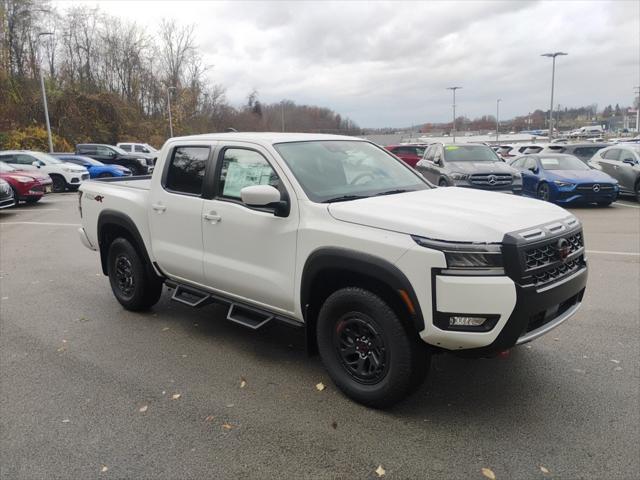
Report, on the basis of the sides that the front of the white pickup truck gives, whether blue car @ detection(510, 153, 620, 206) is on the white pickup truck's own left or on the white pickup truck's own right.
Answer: on the white pickup truck's own left

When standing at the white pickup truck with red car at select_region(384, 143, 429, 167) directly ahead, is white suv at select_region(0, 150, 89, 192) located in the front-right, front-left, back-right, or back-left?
front-left

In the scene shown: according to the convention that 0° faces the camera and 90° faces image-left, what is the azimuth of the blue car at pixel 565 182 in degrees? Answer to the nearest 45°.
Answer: approximately 315°

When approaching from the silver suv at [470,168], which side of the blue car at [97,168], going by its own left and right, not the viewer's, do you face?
front

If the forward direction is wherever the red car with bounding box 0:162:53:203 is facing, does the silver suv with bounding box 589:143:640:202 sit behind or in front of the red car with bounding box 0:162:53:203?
in front

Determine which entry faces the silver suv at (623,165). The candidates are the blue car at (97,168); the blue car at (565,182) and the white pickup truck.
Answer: the blue car at (97,168)

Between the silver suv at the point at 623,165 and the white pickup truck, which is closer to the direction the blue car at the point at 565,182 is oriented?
the white pickup truck

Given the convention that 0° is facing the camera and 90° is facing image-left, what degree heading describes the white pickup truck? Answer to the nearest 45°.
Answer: approximately 315°

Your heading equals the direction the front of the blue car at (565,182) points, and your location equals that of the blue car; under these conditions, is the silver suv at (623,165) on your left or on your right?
on your left
